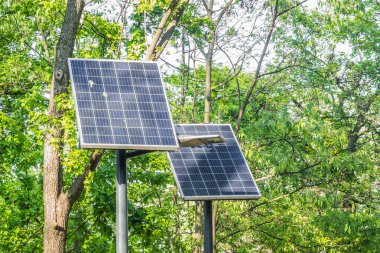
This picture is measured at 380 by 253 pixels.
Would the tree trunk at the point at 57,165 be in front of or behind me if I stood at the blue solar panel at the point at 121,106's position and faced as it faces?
behind

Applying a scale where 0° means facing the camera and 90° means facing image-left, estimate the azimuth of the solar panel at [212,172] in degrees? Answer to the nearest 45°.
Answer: approximately 0°

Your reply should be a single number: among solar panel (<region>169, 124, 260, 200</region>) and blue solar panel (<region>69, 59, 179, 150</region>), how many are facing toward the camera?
2

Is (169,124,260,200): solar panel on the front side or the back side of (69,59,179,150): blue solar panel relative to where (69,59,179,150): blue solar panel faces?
on the back side

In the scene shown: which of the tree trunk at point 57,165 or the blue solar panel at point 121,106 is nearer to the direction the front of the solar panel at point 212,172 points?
the blue solar panel
